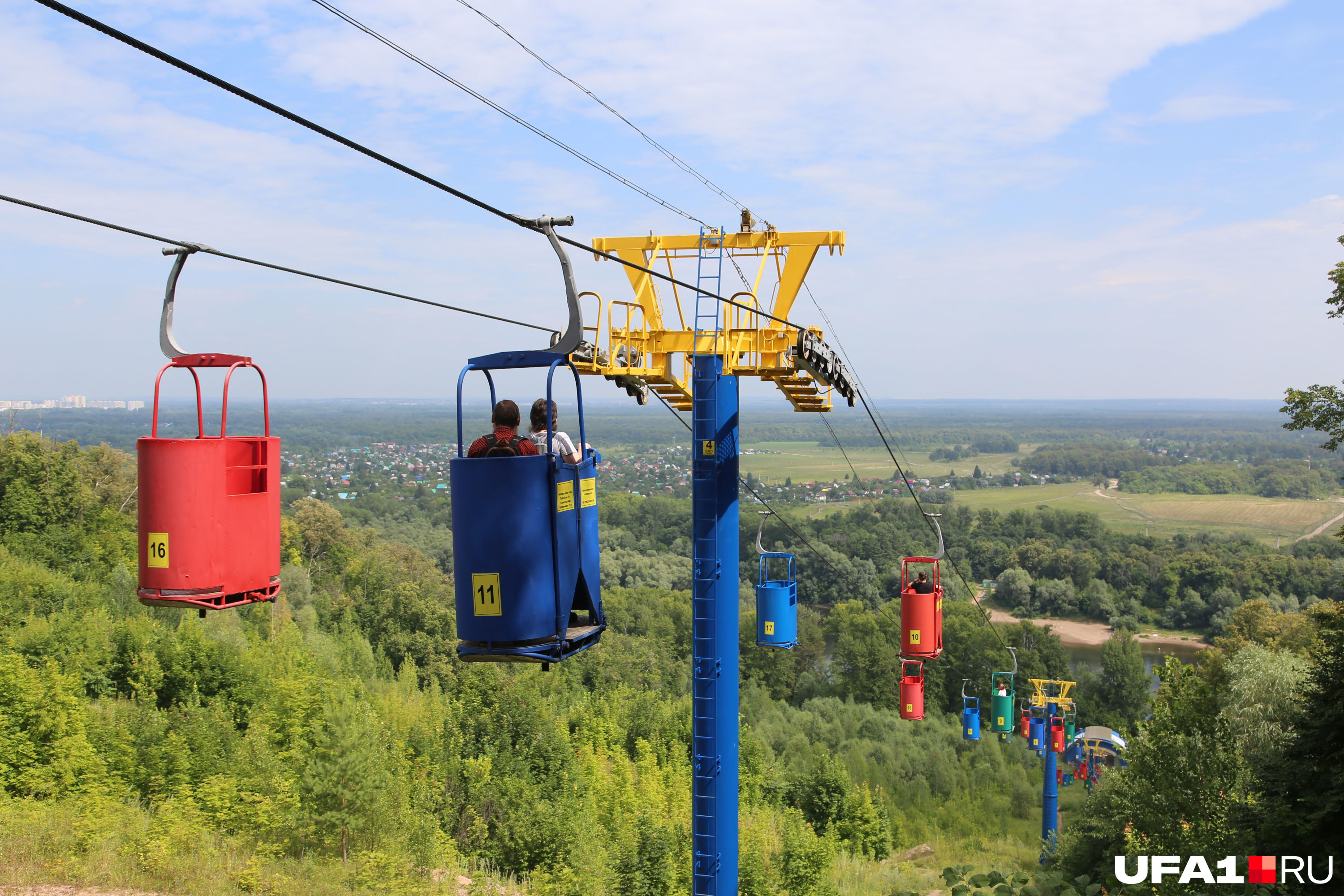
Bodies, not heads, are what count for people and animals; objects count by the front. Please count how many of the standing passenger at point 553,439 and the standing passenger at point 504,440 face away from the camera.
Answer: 2

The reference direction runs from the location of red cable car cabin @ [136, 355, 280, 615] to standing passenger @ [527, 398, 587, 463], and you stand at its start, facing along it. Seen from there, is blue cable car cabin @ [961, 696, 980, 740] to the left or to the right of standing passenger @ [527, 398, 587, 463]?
left

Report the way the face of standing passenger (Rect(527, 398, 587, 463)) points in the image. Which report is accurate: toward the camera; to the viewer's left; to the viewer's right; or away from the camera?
away from the camera

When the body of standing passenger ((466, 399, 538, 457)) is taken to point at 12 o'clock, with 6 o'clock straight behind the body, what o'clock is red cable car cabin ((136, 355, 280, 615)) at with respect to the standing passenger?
The red cable car cabin is roughly at 9 o'clock from the standing passenger.

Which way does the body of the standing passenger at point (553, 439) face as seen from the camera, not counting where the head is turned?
away from the camera

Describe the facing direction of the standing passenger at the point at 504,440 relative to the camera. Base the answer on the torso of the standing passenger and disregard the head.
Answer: away from the camera

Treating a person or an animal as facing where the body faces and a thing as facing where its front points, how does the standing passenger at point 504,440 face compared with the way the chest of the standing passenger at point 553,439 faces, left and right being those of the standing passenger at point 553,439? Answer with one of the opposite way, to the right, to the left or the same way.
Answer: the same way

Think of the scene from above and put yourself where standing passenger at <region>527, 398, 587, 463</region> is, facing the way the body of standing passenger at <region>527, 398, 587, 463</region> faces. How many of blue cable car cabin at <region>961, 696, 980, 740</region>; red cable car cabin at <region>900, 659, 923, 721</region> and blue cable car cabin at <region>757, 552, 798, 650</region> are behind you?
0

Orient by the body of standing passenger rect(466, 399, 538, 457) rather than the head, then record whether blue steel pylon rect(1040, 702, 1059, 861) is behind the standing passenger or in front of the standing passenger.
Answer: in front

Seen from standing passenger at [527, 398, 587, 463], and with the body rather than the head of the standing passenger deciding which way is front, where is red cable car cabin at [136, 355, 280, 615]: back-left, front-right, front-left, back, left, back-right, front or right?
left

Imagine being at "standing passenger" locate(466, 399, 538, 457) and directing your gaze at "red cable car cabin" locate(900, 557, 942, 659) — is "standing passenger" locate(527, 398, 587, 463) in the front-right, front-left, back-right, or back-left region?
front-right

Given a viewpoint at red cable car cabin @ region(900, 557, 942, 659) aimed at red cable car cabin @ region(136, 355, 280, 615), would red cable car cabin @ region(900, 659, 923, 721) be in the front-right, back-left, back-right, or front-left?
back-right

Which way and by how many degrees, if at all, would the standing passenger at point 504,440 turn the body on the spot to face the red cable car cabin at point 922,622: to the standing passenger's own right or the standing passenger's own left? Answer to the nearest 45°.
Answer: approximately 45° to the standing passenger's own right

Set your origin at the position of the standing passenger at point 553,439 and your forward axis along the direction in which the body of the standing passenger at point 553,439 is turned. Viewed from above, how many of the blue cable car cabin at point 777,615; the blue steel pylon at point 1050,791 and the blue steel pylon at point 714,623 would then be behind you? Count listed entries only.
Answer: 0

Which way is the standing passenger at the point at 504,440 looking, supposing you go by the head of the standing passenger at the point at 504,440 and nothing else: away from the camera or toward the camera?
away from the camera
